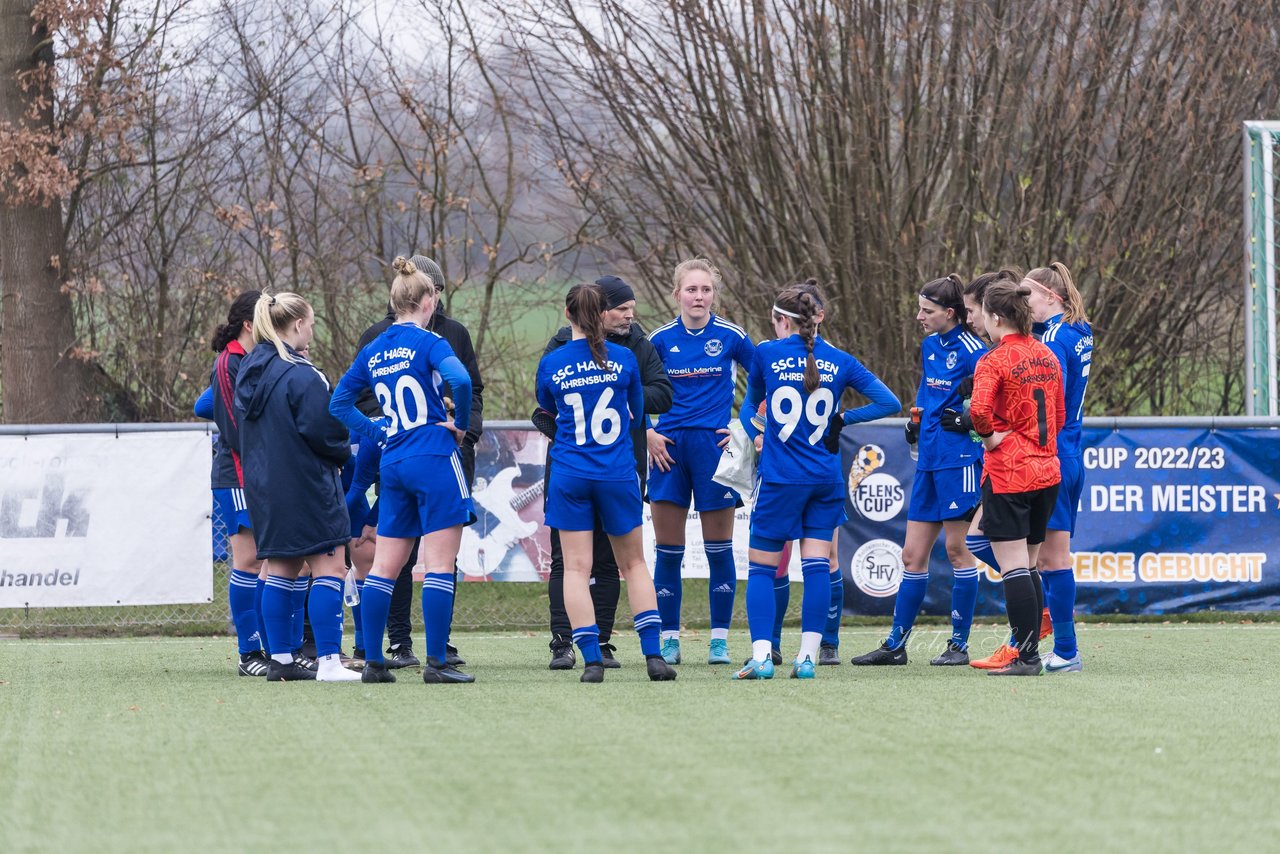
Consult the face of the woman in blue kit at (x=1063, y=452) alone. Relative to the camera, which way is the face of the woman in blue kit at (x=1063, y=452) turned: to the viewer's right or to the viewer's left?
to the viewer's left

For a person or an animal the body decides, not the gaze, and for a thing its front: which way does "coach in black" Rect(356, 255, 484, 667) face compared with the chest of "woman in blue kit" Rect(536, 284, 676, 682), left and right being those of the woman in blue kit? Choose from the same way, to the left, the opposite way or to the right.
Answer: the opposite way

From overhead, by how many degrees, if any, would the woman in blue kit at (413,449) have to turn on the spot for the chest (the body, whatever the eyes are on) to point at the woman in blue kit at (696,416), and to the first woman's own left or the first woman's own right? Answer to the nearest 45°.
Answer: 0° — they already face them

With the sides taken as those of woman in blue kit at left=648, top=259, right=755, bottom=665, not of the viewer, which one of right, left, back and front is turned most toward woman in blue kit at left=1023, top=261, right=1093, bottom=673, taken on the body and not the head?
left

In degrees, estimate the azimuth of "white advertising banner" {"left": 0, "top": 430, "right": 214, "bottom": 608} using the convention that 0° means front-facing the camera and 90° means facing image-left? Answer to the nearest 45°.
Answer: approximately 0°

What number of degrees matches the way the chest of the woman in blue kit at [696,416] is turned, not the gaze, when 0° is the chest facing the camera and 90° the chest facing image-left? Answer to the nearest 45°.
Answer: approximately 0°

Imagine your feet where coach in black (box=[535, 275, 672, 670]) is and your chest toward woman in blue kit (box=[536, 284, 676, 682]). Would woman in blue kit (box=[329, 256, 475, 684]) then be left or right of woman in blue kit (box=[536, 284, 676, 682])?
right

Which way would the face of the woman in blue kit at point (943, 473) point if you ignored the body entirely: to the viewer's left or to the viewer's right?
to the viewer's left

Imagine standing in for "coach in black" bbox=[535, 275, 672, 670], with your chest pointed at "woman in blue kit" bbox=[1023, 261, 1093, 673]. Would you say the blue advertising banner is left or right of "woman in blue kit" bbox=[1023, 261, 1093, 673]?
left

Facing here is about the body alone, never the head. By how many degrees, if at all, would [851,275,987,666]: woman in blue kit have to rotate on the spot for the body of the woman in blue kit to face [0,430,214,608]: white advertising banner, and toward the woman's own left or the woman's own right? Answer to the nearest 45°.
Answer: approximately 45° to the woman's own right

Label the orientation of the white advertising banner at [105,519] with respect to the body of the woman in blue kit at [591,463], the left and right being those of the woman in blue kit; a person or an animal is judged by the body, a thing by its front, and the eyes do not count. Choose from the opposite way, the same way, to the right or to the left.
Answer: the opposite way

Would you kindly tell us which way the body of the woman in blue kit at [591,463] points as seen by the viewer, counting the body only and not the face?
away from the camera

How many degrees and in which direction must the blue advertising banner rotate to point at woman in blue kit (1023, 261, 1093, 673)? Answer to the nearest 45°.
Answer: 0° — it already faces them

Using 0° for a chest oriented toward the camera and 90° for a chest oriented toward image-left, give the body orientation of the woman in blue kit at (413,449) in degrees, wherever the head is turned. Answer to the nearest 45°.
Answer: approximately 225°
